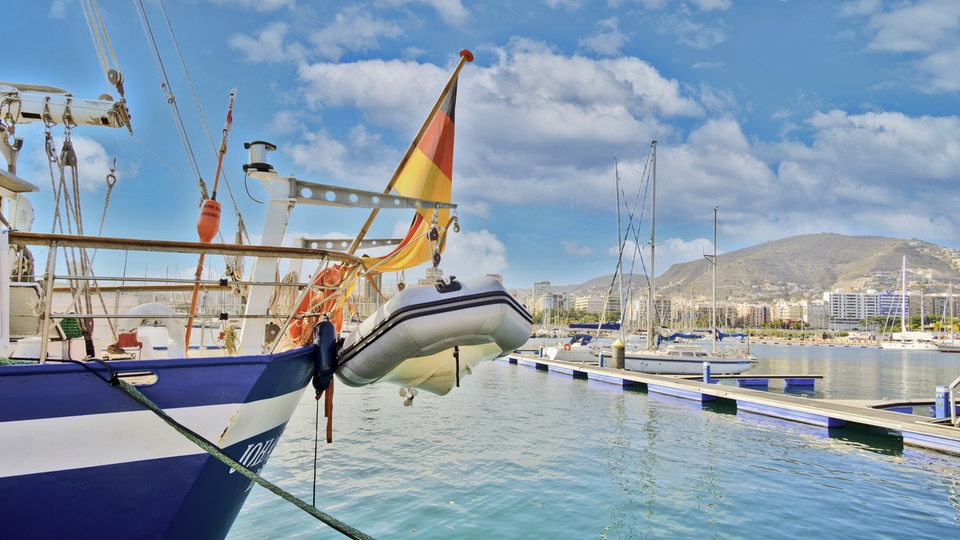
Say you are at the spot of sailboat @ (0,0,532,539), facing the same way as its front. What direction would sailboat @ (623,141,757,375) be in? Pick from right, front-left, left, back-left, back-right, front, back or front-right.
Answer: back-right

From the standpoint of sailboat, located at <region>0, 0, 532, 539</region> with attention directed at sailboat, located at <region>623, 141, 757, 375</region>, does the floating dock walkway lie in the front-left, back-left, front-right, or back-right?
front-right

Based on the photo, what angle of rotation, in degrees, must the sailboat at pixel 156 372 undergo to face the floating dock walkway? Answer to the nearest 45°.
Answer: approximately 135° to its right

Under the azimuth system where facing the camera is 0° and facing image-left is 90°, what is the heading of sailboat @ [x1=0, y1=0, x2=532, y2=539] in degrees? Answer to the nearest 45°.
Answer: approximately 90°
